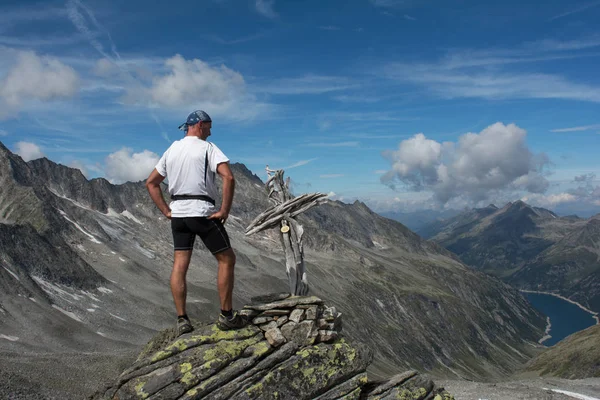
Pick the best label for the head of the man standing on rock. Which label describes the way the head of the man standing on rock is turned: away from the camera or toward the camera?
away from the camera

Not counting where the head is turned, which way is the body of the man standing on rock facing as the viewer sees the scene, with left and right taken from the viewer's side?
facing away from the viewer and to the right of the viewer

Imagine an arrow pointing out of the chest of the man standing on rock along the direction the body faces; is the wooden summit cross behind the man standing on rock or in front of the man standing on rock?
in front
